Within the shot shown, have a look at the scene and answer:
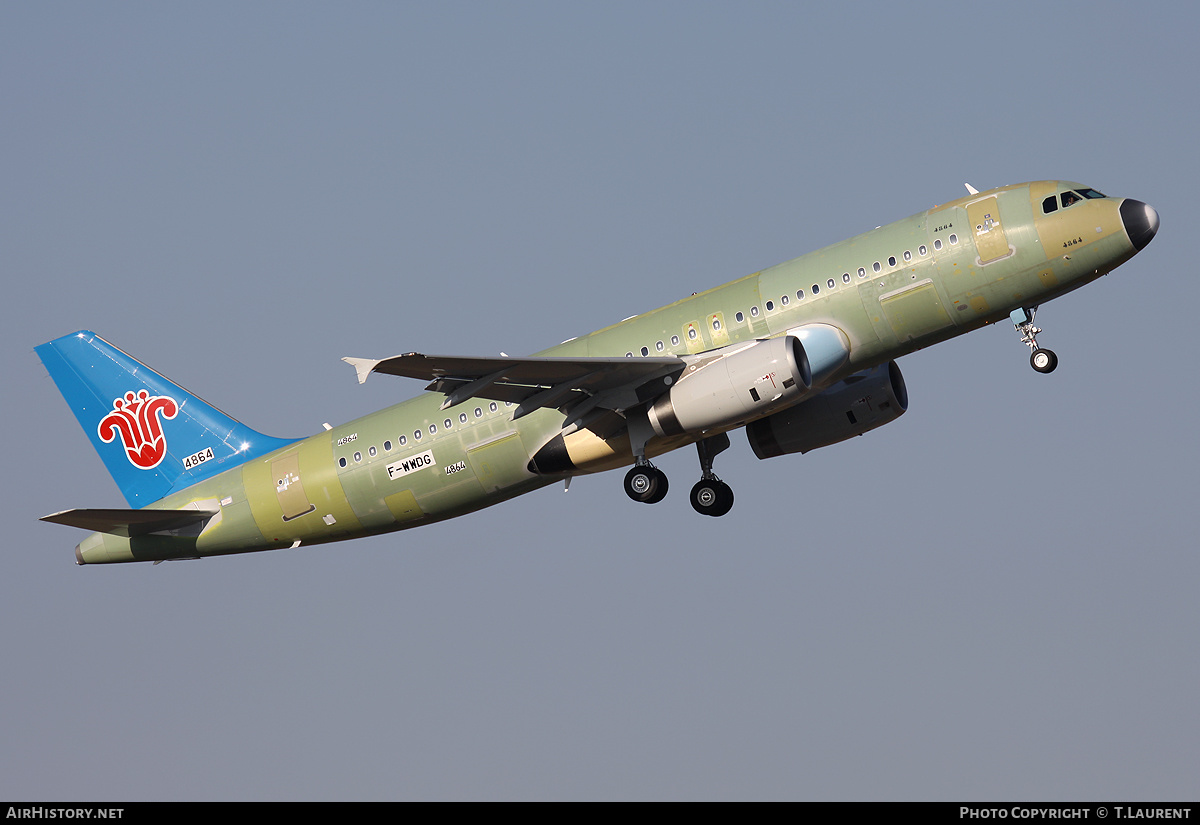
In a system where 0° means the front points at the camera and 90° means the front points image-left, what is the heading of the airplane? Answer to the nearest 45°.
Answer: approximately 270°
